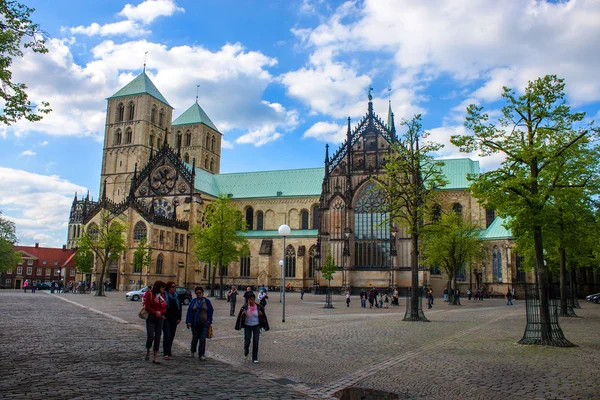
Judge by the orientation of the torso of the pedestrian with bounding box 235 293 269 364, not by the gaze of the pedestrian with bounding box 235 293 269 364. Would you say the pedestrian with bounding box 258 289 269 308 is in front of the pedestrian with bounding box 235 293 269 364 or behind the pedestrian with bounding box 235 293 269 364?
behind

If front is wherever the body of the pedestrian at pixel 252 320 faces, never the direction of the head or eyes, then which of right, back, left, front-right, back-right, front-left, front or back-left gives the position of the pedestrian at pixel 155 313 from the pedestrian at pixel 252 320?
right

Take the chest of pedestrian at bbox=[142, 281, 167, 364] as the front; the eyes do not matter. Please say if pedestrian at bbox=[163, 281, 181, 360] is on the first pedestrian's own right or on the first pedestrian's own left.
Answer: on the first pedestrian's own left

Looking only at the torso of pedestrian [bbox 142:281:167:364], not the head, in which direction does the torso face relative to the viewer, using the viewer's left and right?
facing the viewer and to the right of the viewer

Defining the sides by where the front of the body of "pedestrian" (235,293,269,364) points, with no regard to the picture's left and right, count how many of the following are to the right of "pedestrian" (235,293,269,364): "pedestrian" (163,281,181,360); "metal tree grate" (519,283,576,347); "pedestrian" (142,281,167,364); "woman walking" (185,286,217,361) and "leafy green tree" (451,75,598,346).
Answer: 3

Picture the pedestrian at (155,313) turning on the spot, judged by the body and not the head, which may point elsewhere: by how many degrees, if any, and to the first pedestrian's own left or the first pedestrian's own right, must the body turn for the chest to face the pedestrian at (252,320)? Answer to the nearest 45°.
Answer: approximately 45° to the first pedestrian's own left

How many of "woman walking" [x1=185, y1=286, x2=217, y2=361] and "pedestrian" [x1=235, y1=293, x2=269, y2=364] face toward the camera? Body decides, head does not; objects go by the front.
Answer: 2

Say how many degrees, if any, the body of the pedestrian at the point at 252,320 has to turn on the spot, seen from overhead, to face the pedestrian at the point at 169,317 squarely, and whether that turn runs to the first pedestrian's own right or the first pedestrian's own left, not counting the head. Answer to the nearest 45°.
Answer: approximately 90° to the first pedestrian's own right

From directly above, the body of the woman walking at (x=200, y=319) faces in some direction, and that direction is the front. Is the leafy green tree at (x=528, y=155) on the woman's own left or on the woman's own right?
on the woman's own left

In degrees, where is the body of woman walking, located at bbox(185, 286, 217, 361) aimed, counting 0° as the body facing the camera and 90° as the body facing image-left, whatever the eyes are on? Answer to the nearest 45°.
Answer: approximately 0°

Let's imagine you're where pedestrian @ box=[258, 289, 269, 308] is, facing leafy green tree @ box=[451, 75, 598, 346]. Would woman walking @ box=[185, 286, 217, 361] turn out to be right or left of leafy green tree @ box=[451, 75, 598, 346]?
right
